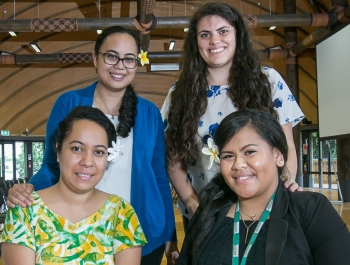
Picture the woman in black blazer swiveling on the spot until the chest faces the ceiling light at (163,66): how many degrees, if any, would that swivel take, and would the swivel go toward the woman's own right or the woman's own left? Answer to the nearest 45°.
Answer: approximately 135° to the woman's own right

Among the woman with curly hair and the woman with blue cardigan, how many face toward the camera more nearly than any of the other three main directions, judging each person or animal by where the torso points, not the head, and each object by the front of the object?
2

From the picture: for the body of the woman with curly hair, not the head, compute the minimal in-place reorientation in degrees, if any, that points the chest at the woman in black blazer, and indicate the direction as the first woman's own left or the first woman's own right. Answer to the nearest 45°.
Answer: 0° — they already face them

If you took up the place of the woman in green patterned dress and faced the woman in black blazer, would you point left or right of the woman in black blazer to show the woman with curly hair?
left

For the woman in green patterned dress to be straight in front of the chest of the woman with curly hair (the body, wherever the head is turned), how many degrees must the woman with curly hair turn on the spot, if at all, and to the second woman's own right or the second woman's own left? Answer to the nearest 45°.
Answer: approximately 45° to the second woman's own right

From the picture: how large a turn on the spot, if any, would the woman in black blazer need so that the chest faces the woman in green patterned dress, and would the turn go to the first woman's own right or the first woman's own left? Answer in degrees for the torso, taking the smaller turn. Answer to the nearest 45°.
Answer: approximately 45° to the first woman's own right

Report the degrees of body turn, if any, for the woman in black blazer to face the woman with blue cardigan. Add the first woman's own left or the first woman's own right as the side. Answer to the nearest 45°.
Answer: approximately 90° to the first woman's own right

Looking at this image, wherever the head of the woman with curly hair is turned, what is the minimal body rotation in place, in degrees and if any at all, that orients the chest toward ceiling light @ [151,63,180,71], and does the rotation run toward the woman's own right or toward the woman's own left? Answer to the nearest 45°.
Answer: approximately 180°

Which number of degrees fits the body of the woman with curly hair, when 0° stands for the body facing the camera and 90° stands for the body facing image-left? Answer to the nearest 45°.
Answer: approximately 0°
